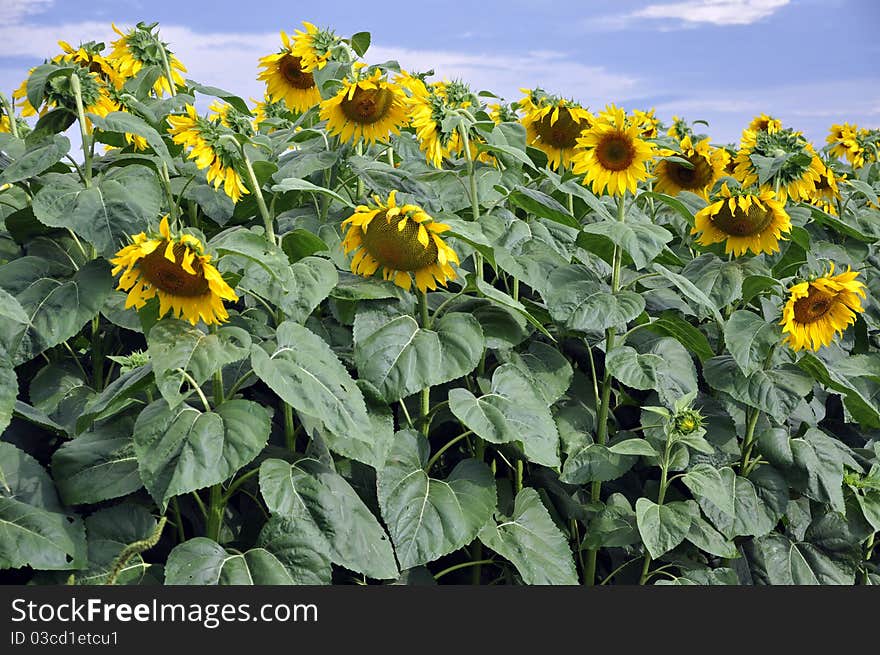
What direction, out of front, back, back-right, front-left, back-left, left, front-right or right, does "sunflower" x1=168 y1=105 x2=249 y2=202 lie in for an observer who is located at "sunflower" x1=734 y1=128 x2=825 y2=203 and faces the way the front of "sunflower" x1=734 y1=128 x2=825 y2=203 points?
back-left

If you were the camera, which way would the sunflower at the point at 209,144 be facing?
facing to the left of the viewer

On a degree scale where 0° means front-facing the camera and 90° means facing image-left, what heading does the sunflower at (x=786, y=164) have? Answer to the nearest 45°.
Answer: approximately 180°
